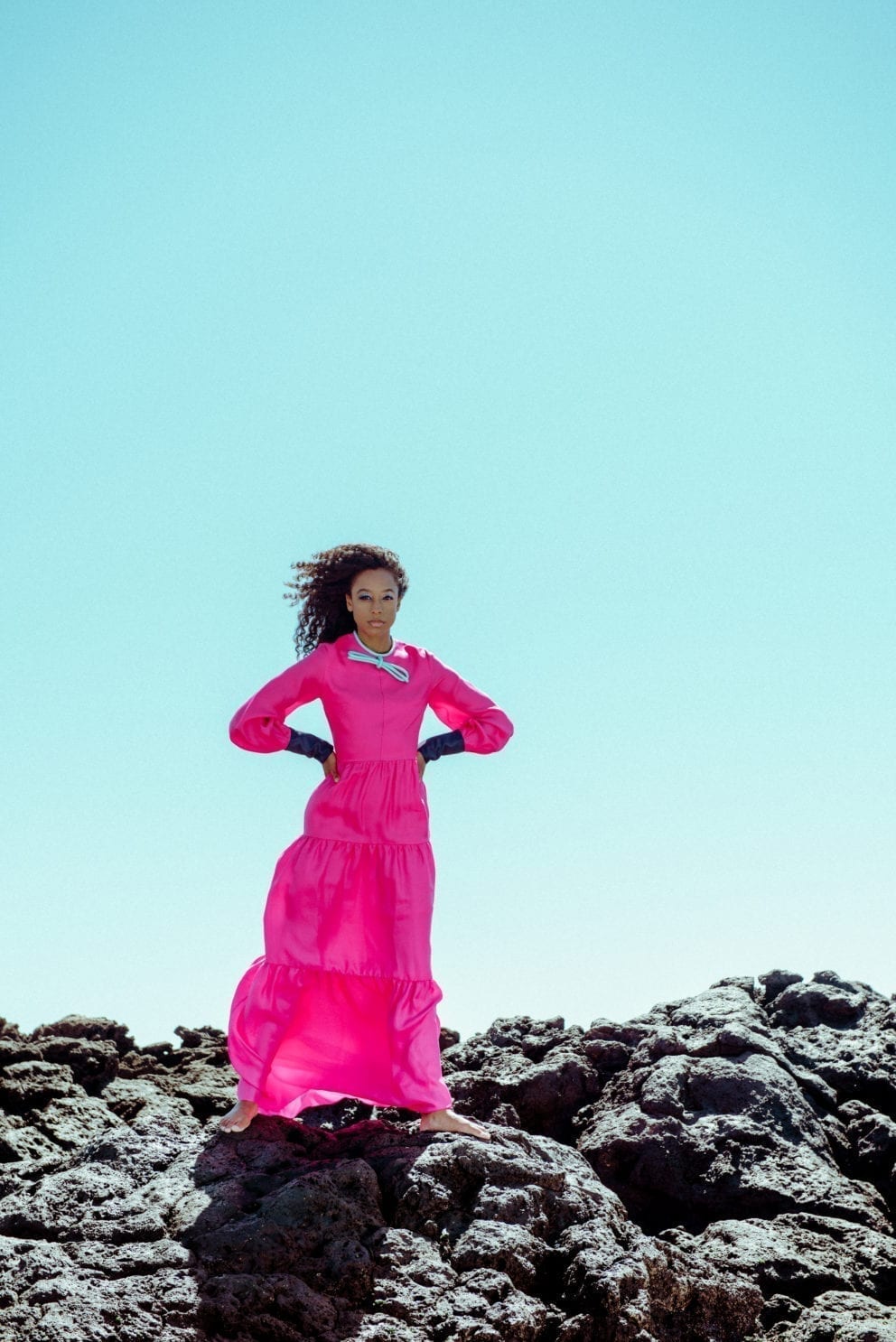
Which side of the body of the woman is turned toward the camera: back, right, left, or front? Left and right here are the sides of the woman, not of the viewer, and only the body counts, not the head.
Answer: front
